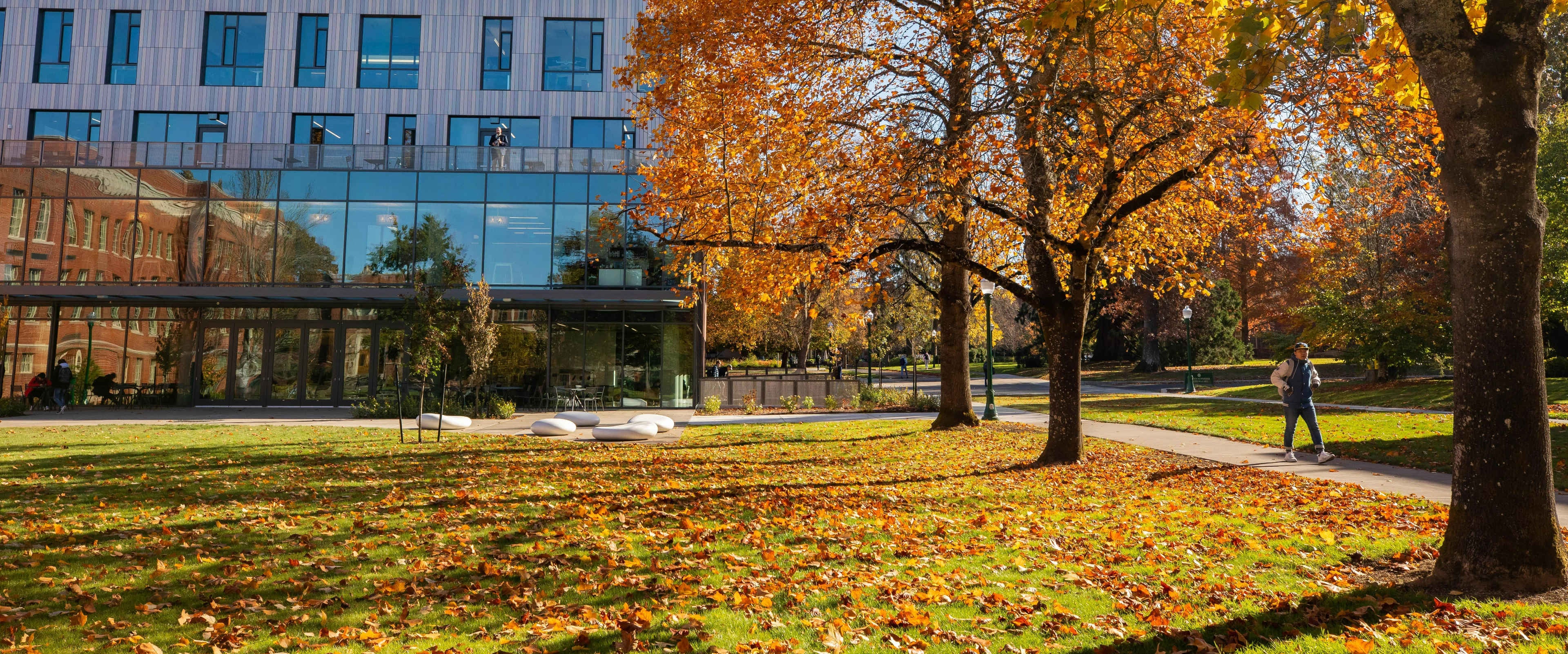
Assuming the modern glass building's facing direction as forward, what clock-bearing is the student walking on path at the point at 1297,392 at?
The student walking on path is roughly at 11 o'clock from the modern glass building.

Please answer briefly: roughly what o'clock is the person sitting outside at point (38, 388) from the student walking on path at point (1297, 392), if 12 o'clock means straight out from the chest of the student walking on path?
The person sitting outside is roughly at 4 o'clock from the student walking on path.

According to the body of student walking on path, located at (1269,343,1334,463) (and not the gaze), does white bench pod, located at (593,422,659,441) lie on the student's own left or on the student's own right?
on the student's own right

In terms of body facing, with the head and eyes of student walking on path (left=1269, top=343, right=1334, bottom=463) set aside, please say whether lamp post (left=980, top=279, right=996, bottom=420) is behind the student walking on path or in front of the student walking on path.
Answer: behind

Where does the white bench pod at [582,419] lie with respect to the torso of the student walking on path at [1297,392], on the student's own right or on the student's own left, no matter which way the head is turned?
on the student's own right

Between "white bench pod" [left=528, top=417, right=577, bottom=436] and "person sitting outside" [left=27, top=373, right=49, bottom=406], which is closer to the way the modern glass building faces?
the white bench pod

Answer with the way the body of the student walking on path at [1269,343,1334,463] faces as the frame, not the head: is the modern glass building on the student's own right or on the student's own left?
on the student's own right

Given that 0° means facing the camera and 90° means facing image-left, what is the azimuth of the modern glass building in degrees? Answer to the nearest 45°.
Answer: approximately 0°
